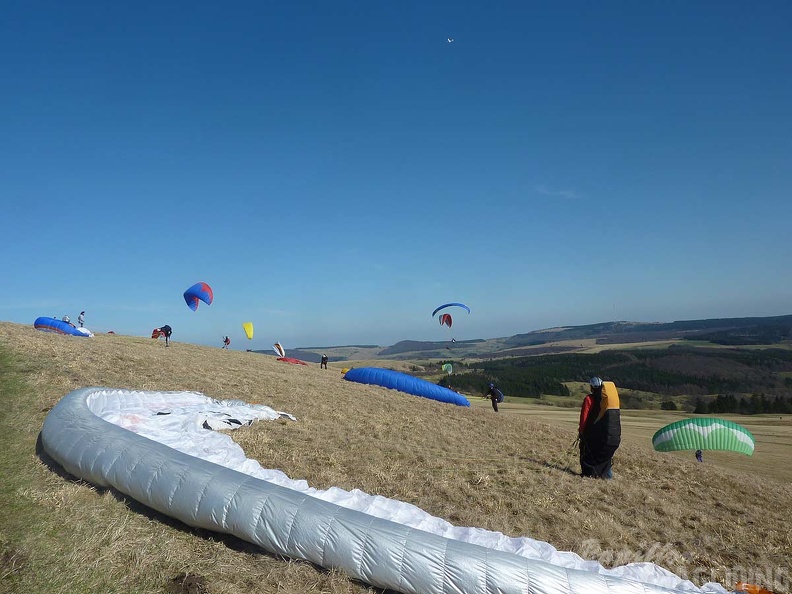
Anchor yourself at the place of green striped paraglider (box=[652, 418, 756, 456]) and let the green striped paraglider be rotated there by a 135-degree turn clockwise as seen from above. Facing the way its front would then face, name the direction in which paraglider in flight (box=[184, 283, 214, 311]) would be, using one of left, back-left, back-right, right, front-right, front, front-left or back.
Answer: back-right

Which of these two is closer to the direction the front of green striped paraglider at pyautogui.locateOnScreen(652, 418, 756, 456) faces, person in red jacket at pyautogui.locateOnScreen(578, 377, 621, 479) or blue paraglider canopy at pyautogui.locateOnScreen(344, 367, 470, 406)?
the blue paraglider canopy

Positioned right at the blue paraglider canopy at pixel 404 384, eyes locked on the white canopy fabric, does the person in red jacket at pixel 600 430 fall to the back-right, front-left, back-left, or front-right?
front-left

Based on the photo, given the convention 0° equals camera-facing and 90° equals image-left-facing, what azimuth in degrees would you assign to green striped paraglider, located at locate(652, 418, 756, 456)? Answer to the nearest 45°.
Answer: approximately 180°

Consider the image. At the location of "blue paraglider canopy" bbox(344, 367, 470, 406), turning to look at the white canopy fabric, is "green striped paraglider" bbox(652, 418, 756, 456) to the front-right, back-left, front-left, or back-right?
front-left

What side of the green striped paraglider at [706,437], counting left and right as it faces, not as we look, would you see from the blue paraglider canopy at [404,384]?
left

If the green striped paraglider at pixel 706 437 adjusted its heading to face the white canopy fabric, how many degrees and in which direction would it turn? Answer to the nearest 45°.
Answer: approximately 180°

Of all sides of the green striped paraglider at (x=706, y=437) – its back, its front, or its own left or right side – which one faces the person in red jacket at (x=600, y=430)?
back
